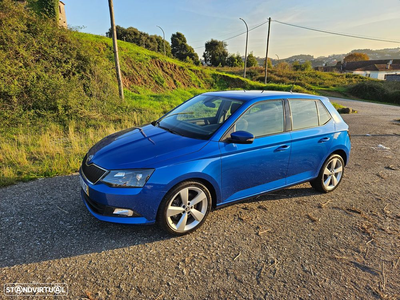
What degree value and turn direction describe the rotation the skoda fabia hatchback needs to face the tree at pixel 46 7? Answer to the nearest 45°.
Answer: approximately 90° to its right

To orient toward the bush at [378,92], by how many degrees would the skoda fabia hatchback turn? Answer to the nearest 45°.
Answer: approximately 180°

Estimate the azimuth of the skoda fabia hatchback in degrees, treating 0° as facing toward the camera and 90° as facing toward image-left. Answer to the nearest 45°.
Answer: approximately 45°
